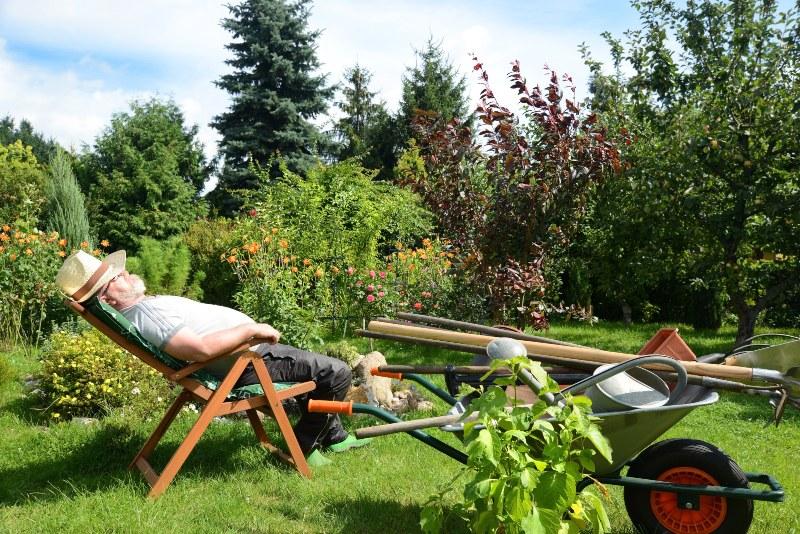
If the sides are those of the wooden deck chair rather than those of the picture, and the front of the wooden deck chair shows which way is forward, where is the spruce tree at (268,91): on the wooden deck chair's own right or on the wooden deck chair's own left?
on the wooden deck chair's own left

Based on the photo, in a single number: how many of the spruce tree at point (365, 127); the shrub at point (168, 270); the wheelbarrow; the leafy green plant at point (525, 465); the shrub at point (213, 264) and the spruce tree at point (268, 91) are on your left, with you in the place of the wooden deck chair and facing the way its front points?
4

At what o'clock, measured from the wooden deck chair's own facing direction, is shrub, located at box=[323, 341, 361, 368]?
The shrub is roughly at 10 o'clock from the wooden deck chair.

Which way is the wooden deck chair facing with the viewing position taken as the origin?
facing to the right of the viewer

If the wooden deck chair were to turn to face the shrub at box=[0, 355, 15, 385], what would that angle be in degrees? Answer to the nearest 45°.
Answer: approximately 135° to its left

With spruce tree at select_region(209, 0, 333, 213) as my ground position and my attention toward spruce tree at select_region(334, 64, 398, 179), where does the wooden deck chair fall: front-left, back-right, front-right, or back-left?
back-right

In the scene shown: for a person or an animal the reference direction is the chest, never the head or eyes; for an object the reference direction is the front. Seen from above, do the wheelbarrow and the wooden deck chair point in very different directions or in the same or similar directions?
same or similar directions

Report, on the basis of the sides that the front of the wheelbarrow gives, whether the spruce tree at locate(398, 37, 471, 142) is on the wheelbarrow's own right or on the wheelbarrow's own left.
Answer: on the wheelbarrow's own left

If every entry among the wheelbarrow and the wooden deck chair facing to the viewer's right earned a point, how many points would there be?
2

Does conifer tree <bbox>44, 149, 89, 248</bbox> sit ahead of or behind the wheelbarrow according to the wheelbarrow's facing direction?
behind

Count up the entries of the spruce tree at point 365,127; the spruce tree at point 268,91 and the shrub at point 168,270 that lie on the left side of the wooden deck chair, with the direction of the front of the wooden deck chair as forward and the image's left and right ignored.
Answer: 3

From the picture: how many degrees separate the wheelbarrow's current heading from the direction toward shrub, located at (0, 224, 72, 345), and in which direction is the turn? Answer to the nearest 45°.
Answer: approximately 135° to its left

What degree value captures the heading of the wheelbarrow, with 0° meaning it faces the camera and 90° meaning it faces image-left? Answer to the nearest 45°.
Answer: approximately 270°

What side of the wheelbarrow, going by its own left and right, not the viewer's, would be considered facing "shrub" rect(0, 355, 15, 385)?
back

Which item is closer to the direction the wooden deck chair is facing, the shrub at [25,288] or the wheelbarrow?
the wheelbarrow

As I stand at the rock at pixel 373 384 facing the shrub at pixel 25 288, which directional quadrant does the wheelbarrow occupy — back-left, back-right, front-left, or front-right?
back-left

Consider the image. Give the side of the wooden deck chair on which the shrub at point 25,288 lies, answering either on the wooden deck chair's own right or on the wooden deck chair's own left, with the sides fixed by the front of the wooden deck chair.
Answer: on the wooden deck chair's own left
